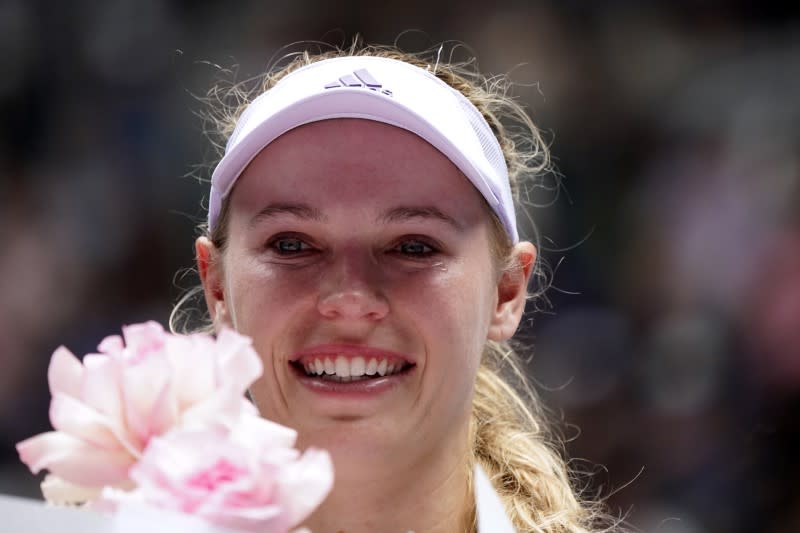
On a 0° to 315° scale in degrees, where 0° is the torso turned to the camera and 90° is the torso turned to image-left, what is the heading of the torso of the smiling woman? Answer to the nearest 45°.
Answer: approximately 0°
